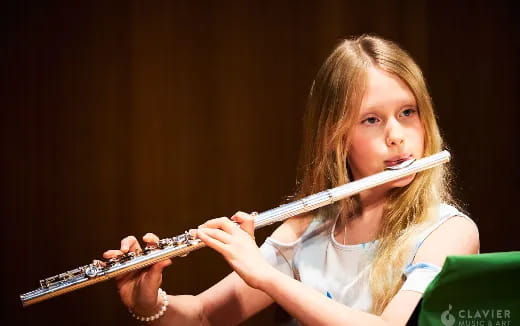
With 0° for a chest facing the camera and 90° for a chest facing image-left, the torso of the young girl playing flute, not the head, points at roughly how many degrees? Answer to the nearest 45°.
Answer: approximately 0°
